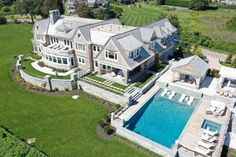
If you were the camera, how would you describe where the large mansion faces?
facing the viewer and to the left of the viewer

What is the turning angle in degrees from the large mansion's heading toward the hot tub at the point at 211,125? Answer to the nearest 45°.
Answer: approximately 90° to its left

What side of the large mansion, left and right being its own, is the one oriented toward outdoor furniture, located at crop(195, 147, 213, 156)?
left

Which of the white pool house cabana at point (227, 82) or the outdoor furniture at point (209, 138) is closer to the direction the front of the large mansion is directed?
the outdoor furniture

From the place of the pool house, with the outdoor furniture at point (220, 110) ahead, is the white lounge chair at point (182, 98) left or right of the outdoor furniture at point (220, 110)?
right

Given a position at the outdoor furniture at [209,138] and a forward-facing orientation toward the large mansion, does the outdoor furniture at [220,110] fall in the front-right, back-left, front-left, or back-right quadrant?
front-right
